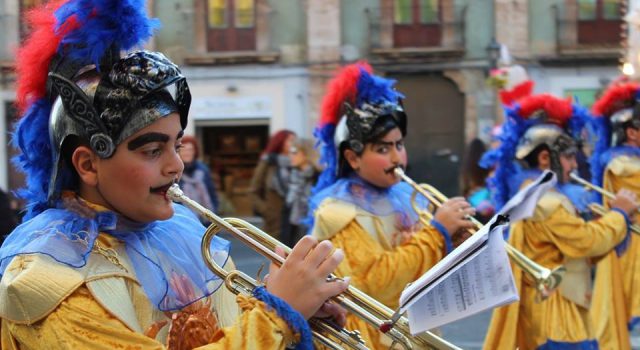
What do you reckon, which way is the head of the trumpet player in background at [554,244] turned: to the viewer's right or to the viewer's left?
to the viewer's right

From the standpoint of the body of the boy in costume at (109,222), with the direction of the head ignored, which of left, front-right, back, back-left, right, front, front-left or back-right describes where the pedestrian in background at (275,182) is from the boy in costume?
back-left

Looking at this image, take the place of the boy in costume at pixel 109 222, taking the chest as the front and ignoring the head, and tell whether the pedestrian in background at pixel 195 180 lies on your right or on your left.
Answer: on your left

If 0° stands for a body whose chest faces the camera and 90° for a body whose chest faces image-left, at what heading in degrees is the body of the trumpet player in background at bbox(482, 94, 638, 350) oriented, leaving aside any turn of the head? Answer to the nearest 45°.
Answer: approximately 270°

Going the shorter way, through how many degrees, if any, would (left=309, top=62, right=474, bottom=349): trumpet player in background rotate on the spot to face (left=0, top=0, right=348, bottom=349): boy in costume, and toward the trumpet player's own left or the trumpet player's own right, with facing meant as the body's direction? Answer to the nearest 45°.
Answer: approximately 45° to the trumpet player's own right

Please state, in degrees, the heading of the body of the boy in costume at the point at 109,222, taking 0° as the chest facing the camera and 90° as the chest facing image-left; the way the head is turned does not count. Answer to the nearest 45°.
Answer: approximately 315°
